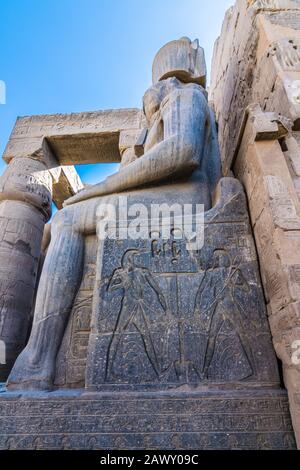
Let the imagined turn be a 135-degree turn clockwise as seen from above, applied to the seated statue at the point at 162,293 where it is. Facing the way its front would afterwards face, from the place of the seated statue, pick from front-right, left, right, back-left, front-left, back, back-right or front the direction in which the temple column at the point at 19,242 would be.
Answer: left

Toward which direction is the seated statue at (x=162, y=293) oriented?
to the viewer's left
